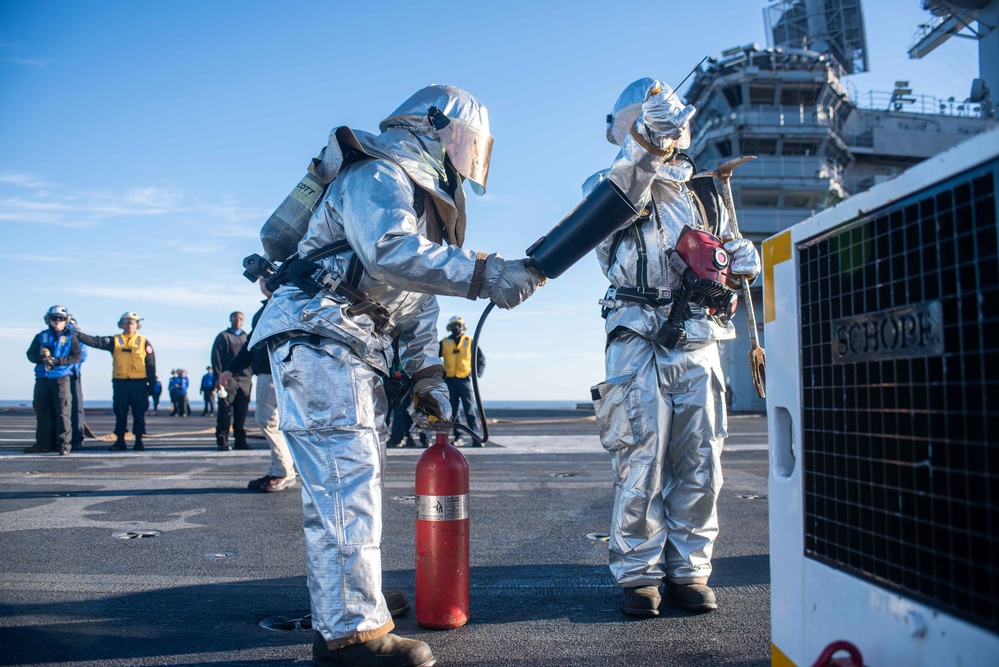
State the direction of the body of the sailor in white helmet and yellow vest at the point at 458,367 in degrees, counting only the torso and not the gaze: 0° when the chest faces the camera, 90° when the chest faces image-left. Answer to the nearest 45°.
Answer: approximately 0°

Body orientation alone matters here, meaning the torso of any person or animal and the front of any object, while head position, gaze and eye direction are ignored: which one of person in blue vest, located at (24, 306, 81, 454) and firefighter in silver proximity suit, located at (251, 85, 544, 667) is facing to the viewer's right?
the firefighter in silver proximity suit

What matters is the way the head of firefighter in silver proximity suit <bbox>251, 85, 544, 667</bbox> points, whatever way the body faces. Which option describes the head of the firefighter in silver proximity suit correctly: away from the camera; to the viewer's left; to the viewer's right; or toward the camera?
to the viewer's right

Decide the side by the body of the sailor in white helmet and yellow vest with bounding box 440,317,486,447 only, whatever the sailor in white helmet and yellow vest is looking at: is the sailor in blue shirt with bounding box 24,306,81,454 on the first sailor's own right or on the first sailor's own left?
on the first sailor's own right

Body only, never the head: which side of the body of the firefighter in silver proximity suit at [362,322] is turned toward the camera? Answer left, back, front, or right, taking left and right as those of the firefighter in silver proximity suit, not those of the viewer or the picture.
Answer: right

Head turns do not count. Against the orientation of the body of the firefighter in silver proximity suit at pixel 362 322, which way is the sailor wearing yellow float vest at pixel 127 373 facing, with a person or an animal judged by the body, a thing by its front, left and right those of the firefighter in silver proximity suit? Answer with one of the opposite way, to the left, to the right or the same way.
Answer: to the right

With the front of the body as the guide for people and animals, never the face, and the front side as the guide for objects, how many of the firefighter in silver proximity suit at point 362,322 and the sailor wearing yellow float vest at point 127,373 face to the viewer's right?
1
